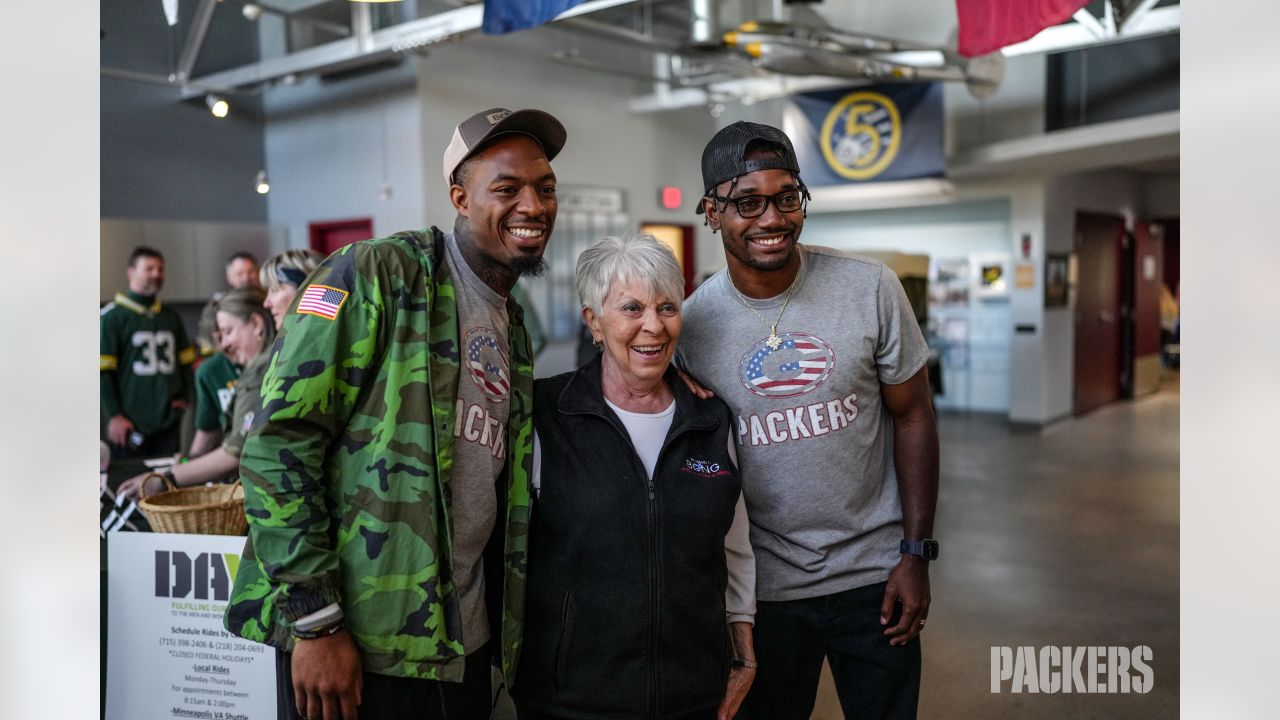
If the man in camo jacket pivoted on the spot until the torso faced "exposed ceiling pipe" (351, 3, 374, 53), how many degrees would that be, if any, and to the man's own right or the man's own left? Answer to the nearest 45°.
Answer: approximately 135° to the man's own left

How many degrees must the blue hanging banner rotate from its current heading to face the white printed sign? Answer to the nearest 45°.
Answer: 0° — it already faces it

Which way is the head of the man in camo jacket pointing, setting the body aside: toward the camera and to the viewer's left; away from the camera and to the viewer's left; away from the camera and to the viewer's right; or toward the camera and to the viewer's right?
toward the camera and to the viewer's right

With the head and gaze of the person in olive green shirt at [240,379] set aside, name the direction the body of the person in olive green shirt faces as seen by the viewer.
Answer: to the viewer's left

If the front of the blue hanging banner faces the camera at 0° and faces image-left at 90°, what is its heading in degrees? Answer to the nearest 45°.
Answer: approximately 0°

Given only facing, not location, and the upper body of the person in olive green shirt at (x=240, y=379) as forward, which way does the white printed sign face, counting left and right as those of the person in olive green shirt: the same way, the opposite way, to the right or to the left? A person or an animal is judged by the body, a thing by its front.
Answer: to the left

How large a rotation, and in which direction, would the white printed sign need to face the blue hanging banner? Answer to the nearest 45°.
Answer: approximately 135° to its left

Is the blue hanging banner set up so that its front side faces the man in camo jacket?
yes
